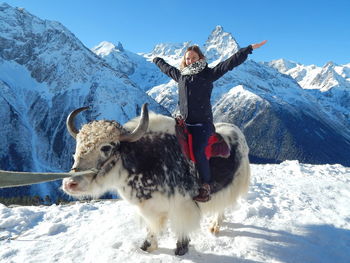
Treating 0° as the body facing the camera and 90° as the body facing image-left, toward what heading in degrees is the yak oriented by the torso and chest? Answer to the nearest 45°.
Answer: approximately 45°
